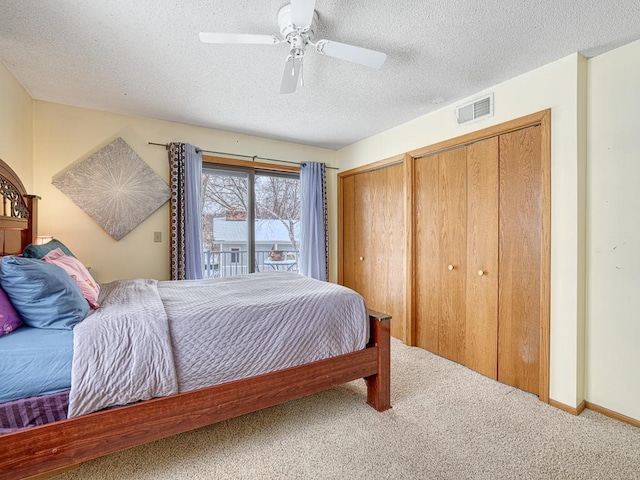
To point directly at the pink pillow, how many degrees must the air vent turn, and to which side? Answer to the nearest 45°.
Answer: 0° — it already faces it

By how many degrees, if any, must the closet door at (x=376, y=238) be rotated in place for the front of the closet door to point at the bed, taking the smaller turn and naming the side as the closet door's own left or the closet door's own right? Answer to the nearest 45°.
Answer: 0° — it already faces it

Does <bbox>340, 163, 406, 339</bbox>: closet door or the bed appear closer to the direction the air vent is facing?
the bed

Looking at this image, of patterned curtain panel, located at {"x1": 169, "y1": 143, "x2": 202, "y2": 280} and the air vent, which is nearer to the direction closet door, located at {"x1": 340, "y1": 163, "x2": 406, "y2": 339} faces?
the patterned curtain panel

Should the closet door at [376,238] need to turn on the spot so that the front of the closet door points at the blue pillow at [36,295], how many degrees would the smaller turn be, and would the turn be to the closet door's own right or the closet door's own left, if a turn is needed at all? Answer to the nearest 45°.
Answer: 0° — it already faces it

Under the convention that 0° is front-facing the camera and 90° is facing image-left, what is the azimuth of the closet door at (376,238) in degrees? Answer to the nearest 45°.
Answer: approximately 45°

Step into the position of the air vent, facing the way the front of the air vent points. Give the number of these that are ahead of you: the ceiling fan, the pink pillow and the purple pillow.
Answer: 3

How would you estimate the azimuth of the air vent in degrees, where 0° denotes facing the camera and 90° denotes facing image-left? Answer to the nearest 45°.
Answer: approximately 45°
